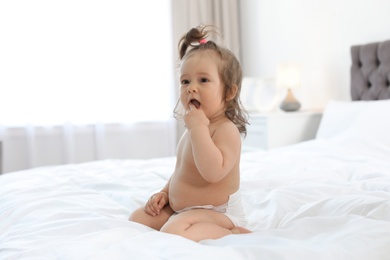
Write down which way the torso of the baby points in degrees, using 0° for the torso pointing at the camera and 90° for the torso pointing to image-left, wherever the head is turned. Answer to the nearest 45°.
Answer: approximately 45°

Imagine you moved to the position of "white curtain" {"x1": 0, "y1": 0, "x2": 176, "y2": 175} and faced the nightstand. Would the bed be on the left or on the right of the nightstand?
right

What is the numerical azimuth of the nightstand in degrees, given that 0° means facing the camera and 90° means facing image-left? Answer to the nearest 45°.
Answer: approximately 45°

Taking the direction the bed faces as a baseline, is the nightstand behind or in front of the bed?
behind

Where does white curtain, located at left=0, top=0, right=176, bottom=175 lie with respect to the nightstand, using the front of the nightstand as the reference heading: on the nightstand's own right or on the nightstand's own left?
on the nightstand's own right

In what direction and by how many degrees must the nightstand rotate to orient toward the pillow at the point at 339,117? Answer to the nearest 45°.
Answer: approximately 90° to its left

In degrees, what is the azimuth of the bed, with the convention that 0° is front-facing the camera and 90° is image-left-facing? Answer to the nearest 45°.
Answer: approximately 45°

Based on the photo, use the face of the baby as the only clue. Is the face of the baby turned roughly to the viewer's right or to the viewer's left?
to the viewer's left

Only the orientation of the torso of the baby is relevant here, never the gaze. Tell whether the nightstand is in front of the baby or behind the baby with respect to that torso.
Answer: behind
